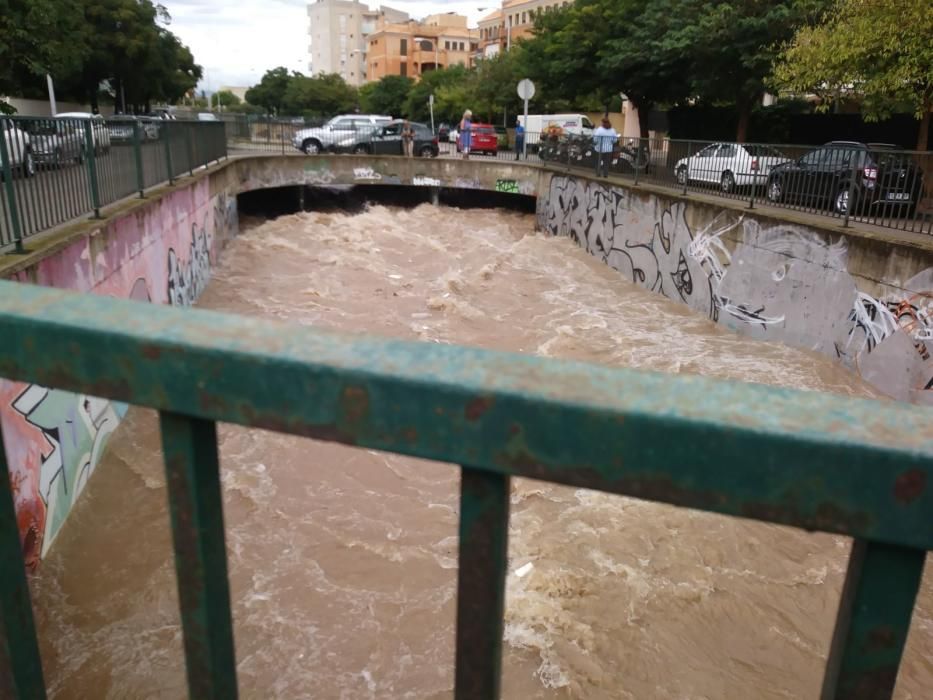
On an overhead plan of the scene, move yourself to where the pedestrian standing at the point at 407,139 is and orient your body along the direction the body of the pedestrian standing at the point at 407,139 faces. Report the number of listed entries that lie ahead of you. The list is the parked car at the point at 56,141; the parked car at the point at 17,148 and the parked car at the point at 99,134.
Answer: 3

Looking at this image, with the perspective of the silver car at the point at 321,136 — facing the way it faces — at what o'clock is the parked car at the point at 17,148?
The parked car is roughly at 9 o'clock from the silver car.

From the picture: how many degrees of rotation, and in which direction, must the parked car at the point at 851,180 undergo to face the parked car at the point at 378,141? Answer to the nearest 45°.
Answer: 0° — it already faces it

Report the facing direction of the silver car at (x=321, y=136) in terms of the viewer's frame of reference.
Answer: facing to the left of the viewer

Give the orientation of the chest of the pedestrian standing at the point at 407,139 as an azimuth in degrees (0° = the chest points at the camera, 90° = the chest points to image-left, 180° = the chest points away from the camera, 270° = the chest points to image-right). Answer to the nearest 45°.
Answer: approximately 0°

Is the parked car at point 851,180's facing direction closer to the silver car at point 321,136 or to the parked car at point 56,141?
the silver car

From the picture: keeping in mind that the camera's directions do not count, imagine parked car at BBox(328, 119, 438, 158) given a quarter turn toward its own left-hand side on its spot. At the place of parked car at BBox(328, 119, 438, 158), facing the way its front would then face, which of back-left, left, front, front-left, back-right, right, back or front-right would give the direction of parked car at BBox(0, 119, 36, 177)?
front

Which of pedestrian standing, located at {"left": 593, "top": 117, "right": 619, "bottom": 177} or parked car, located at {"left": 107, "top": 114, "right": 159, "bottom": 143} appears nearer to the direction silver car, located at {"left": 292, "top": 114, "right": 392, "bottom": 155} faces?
the parked car

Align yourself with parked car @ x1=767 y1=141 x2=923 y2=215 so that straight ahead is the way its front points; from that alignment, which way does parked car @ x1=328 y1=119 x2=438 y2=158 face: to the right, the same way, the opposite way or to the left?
to the left

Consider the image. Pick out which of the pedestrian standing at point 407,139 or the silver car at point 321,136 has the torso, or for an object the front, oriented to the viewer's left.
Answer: the silver car

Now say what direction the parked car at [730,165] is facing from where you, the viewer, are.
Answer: facing away from the viewer and to the left of the viewer

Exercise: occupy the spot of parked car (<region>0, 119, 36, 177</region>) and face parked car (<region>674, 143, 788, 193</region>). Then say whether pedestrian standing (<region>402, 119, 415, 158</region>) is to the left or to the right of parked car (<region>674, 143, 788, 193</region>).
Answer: left

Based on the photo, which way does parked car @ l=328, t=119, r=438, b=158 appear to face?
to the viewer's left
